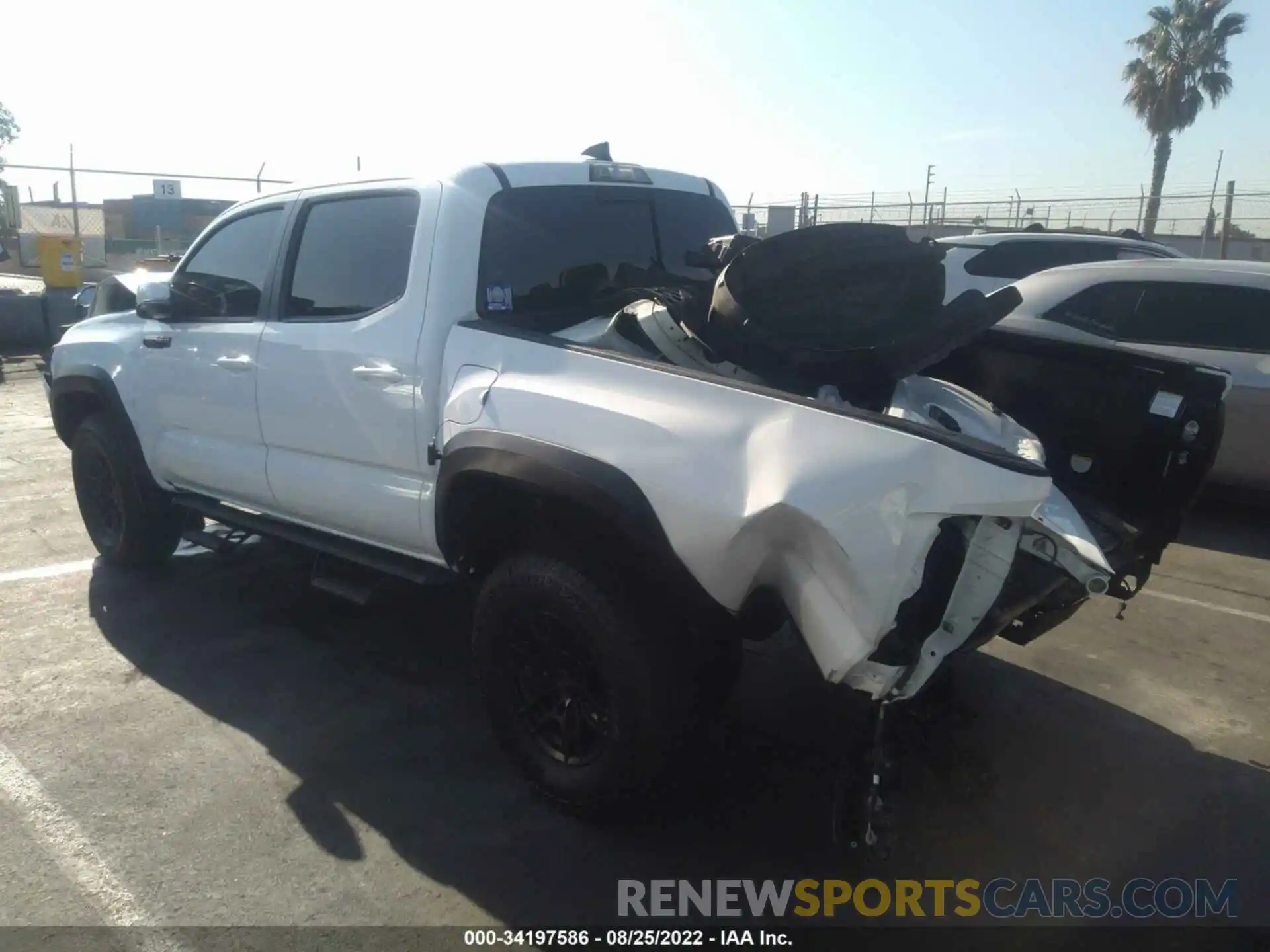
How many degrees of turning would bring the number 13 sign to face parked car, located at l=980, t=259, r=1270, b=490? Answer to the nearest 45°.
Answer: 0° — it already faces it

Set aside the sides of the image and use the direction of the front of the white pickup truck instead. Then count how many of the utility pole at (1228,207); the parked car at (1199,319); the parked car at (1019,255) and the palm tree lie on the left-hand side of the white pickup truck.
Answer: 0

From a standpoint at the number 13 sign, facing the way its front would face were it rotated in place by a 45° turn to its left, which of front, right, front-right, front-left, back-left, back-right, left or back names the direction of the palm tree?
front-left

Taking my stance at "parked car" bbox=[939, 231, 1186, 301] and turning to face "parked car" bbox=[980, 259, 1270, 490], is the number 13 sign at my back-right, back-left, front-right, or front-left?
back-right

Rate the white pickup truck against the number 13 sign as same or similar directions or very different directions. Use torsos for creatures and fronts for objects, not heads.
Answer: very different directions

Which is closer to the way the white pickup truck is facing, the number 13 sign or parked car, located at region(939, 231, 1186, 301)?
the number 13 sign

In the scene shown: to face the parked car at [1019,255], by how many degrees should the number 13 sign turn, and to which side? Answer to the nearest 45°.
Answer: approximately 45° to its left

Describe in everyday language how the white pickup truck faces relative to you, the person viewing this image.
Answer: facing away from the viewer and to the left of the viewer

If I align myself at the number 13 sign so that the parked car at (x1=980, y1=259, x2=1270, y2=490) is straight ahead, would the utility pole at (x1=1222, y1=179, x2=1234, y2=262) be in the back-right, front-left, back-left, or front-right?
front-left

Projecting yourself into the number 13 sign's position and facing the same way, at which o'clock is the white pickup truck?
The white pickup truck is roughly at 12 o'clock from the number 13 sign.

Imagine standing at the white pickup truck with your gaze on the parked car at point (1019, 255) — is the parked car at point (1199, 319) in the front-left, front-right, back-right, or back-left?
front-right

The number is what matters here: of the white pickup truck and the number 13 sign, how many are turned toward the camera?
1

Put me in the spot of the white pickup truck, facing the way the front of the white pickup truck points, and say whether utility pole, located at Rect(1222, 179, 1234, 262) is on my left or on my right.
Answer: on my right

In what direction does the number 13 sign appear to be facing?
toward the camera

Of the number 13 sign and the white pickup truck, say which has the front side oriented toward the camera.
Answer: the number 13 sign

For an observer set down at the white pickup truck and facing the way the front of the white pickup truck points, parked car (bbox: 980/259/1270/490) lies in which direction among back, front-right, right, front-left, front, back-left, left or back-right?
right

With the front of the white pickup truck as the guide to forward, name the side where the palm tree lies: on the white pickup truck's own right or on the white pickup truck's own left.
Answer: on the white pickup truck's own right

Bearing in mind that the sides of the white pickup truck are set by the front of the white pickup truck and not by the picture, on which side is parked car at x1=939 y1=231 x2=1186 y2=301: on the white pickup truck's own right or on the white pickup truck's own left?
on the white pickup truck's own right
